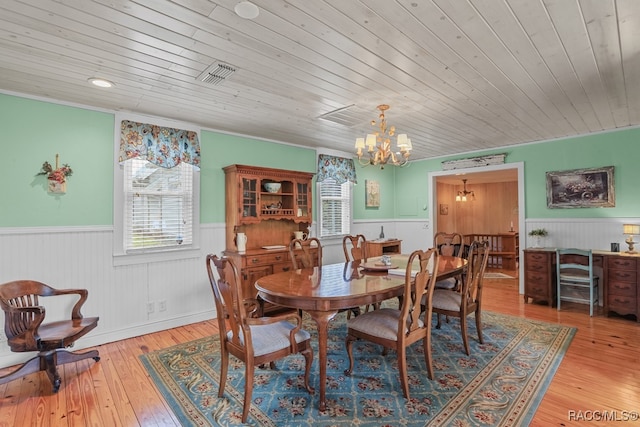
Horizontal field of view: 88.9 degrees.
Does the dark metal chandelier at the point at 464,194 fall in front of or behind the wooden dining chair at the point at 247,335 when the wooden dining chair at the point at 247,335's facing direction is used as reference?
in front

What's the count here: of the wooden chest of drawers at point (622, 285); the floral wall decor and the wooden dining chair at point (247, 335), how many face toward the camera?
2

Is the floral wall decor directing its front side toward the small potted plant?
no

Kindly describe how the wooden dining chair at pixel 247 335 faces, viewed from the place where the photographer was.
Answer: facing away from the viewer and to the right of the viewer

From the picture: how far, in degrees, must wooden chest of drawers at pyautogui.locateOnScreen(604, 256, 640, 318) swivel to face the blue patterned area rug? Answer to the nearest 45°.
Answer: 0° — it already faces it

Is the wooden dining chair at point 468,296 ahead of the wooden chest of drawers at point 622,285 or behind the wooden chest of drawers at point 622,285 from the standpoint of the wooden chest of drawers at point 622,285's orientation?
ahead

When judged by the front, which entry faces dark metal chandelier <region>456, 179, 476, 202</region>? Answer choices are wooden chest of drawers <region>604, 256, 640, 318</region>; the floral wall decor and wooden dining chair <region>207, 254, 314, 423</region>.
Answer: the wooden dining chair

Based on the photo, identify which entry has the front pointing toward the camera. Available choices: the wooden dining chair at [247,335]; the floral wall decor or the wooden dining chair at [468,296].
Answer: the floral wall decor

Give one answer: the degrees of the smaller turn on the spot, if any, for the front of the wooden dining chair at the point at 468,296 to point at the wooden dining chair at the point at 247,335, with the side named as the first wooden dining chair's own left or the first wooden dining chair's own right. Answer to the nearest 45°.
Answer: approximately 90° to the first wooden dining chair's own left

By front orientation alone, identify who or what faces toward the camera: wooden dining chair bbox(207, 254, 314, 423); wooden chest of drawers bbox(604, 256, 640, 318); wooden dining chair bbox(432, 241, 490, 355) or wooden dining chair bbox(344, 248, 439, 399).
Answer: the wooden chest of drawers

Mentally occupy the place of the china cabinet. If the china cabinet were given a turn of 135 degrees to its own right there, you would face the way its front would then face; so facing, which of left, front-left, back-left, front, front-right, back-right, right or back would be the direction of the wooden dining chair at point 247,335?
left

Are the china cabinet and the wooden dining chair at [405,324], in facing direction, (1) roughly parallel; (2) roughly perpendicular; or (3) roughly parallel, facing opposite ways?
roughly parallel, facing opposite ways

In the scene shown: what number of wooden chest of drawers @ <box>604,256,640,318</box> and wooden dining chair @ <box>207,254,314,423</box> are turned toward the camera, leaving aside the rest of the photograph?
1

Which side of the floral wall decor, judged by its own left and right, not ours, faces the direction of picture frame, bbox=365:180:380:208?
left

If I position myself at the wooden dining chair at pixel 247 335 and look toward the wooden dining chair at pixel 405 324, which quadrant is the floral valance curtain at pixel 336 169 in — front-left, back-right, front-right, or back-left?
front-left

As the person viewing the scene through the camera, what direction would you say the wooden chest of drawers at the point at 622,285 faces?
facing the viewer

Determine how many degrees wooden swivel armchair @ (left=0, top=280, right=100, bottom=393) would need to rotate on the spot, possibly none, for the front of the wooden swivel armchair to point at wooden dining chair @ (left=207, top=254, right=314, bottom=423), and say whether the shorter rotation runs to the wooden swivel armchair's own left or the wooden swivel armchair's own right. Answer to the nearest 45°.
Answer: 0° — it already faces it

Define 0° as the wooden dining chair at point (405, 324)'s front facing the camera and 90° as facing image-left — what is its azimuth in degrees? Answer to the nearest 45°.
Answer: approximately 135°

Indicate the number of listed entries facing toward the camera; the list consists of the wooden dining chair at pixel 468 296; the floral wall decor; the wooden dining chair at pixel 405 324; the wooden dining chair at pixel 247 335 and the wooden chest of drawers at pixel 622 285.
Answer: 2

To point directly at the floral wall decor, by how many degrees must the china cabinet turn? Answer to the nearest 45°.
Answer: approximately 90° to its right

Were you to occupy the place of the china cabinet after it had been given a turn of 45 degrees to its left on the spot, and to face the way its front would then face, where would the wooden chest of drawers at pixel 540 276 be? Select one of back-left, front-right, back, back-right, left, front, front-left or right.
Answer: front
